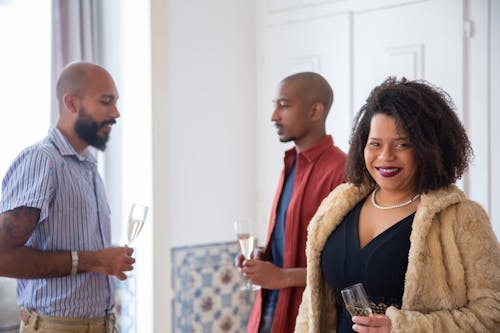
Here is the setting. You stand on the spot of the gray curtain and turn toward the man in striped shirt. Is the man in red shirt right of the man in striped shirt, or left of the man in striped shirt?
left

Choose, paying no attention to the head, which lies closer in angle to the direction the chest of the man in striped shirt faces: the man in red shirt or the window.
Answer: the man in red shirt

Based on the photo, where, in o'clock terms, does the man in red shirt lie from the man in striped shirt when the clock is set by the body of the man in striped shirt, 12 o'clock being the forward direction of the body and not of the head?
The man in red shirt is roughly at 12 o'clock from the man in striped shirt.

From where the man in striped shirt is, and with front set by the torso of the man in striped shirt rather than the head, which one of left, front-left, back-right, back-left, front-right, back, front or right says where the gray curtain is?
left

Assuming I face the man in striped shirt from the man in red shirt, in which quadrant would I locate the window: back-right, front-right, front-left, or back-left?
front-right

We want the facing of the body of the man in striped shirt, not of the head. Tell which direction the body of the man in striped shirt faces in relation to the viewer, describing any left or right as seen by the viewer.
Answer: facing to the right of the viewer

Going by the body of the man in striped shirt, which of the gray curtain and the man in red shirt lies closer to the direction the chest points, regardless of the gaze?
the man in red shirt

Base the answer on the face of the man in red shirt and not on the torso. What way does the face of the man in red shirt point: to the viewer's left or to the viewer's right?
to the viewer's left
